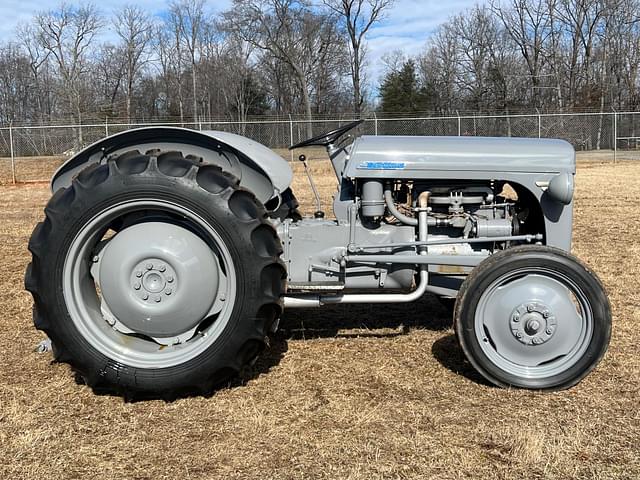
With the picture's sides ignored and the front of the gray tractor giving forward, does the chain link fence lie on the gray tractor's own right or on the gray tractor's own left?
on the gray tractor's own left

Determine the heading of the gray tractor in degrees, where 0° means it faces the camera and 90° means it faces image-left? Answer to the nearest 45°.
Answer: approximately 270°

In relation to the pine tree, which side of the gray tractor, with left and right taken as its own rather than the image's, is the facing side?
left
